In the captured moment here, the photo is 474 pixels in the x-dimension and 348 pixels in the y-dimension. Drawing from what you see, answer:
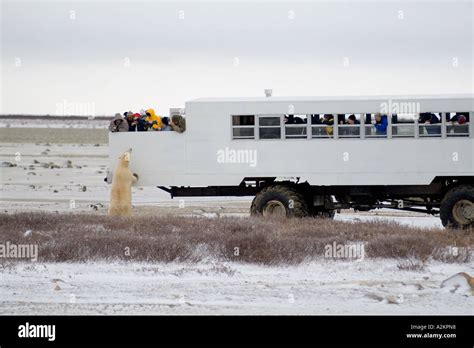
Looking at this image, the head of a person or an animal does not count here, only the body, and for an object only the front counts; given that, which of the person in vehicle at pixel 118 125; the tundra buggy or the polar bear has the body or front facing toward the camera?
the person in vehicle

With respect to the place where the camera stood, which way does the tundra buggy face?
facing to the right of the viewer

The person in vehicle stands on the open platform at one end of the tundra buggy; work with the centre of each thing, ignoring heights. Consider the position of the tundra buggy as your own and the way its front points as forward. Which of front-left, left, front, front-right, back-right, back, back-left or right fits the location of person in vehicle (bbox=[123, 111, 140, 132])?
back

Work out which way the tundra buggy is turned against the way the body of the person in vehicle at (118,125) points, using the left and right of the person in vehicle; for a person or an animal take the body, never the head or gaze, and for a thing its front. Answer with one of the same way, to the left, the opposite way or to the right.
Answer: to the left

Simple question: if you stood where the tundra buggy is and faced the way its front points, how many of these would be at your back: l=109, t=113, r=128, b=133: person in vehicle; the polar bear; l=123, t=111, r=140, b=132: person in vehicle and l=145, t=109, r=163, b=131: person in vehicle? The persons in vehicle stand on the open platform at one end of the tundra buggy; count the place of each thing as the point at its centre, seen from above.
4

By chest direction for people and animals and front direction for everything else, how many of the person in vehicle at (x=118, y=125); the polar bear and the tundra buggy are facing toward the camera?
1

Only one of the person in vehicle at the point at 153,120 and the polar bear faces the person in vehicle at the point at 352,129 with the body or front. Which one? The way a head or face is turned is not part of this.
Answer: the polar bear

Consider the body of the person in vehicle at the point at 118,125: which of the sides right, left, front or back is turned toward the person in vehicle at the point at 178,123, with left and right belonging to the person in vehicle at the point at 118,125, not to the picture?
left

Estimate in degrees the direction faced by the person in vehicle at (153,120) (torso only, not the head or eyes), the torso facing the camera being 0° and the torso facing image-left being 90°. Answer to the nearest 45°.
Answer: approximately 45°
